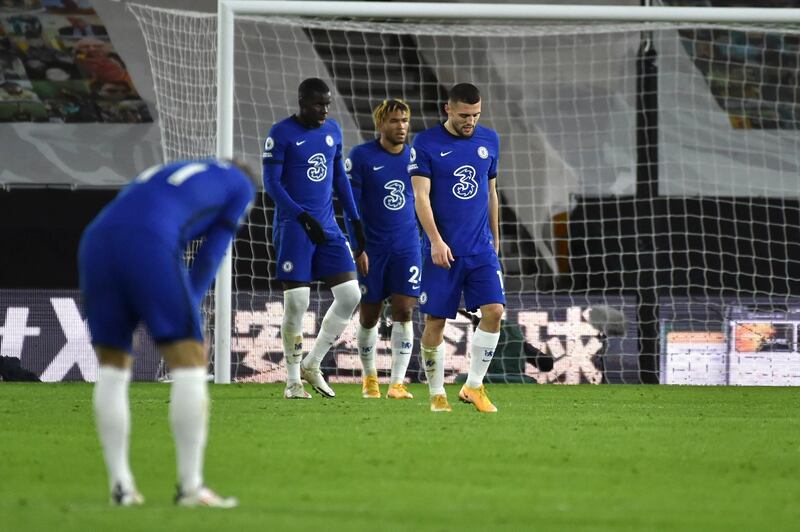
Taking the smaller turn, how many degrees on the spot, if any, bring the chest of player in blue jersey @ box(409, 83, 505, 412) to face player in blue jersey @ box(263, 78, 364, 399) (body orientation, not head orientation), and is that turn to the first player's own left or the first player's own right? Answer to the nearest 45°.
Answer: approximately 135° to the first player's own right

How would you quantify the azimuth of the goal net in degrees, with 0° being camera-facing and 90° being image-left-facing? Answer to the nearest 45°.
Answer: approximately 0°

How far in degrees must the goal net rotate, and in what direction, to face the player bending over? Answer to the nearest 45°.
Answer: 0° — it already faces them

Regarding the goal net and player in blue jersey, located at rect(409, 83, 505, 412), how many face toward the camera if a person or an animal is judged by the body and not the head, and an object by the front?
2

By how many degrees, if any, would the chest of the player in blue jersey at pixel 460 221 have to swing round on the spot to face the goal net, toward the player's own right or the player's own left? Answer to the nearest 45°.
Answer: approximately 180°
